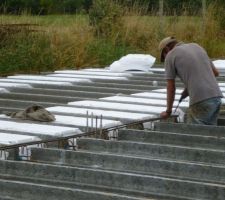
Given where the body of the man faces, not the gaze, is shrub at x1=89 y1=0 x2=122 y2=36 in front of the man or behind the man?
in front

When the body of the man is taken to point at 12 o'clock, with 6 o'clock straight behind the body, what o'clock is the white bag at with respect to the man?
The white bag is roughly at 1 o'clock from the man.

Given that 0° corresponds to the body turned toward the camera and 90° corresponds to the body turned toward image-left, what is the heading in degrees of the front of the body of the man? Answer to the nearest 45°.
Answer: approximately 135°
